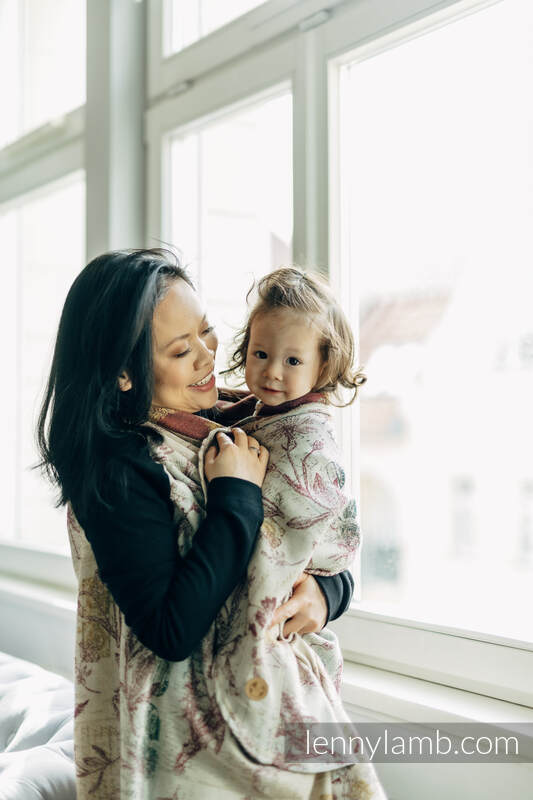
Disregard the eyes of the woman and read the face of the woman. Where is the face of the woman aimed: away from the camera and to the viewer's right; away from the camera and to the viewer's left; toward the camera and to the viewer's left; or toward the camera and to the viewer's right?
toward the camera and to the viewer's right

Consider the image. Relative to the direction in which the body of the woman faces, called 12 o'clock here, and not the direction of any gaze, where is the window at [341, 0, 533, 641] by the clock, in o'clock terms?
The window is roughly at 11 o'clock from the woman.

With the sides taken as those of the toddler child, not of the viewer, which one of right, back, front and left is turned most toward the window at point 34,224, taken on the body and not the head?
right

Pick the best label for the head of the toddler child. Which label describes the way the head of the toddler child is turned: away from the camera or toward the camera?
toward the camera

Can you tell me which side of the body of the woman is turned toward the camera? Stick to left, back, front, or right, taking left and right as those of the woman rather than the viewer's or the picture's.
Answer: right

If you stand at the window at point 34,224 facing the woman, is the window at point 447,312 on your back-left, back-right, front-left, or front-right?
front-left

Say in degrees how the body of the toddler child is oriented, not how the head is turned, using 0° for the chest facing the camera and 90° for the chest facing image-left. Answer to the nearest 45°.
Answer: approximately 45°

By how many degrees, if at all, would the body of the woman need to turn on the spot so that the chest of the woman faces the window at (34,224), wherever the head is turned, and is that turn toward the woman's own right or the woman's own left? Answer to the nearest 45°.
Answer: approximately 90° to the woman's own left
